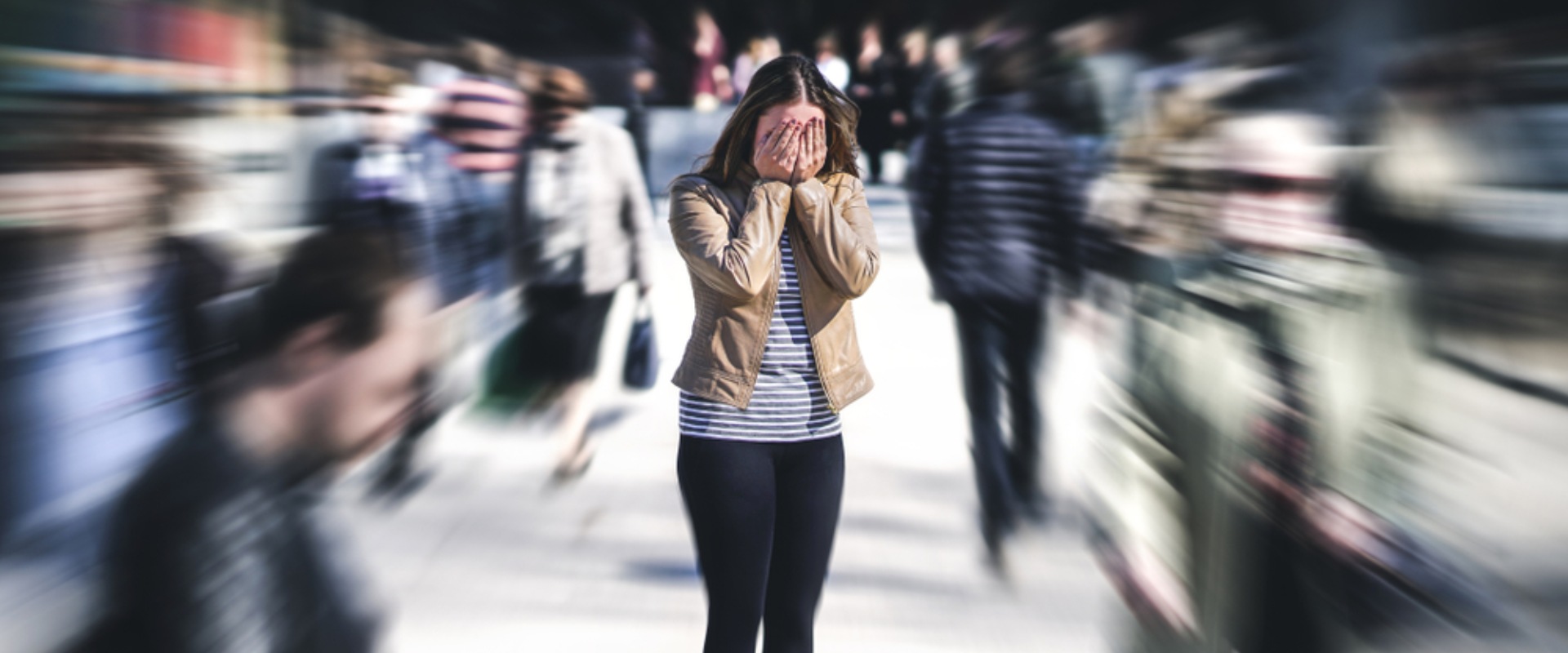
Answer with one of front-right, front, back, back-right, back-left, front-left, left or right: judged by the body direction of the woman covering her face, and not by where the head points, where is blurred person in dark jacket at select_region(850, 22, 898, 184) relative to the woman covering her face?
back

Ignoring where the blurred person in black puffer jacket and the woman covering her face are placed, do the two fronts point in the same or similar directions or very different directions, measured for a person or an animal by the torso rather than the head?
very different directions

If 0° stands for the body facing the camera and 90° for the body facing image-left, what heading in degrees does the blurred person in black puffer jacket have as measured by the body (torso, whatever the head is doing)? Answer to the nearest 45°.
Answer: approximately 180°

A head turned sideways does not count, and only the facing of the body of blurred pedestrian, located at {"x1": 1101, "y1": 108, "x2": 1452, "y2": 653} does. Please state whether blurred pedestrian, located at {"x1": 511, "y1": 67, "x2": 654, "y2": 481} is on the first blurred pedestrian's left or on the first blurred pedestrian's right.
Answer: on the first blurred pedestrian's right

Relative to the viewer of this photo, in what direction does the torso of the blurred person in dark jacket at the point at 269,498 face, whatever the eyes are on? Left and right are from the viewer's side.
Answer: facing to the right of the viewer

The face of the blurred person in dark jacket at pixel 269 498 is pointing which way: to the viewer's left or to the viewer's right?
to the viewer's right

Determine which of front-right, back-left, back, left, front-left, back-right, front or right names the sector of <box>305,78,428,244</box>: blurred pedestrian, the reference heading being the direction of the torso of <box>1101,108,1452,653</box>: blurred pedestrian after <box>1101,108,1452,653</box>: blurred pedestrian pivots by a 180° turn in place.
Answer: left
